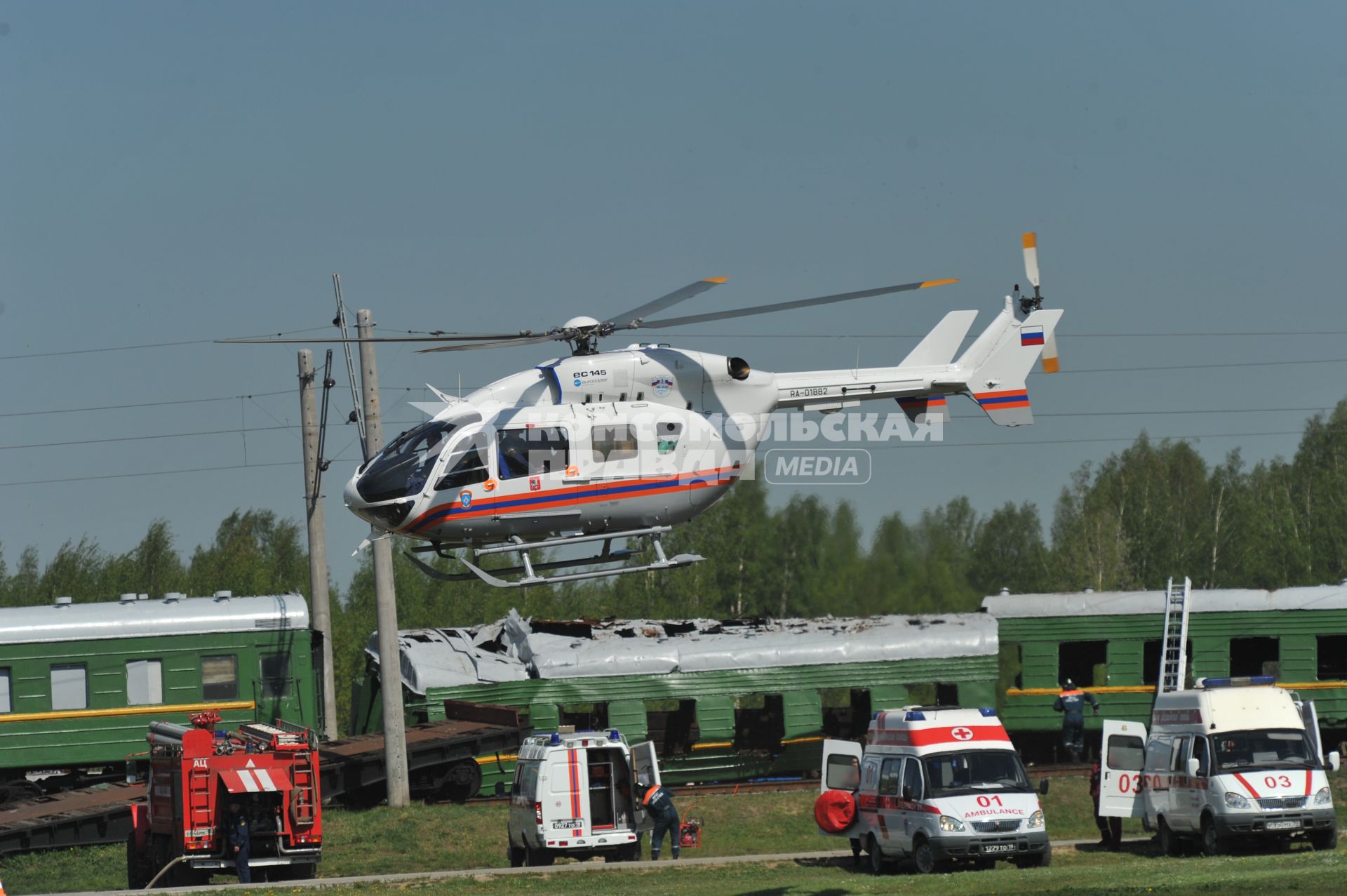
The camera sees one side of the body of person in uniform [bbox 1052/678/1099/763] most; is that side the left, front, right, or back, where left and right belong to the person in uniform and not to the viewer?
back

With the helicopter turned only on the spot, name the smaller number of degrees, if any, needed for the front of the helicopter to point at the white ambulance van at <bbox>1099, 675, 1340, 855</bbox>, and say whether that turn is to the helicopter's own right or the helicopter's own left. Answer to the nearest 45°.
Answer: approximately 135° to the helicopter's own left

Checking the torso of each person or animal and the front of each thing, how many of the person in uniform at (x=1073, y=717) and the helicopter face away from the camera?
1

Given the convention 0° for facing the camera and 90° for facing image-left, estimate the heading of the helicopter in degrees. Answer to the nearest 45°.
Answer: approximately 45°

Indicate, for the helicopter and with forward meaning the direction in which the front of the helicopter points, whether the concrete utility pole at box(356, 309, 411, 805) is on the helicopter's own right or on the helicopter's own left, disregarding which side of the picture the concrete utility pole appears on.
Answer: on the helicopter's own right
